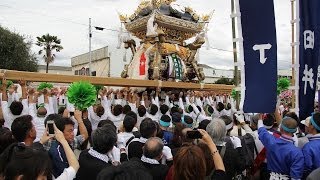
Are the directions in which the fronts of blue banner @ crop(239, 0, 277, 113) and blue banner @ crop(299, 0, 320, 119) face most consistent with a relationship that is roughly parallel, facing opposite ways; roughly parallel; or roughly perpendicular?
roughly parallel

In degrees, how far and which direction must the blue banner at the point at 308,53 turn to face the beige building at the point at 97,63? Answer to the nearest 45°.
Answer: approximately 135° to its right

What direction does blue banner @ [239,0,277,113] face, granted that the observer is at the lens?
facing the viewer

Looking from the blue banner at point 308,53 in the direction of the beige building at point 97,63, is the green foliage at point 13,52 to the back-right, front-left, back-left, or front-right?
front-left

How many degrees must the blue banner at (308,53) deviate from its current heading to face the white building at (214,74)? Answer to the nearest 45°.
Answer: approximately 180°

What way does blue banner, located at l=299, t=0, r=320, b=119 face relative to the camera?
toward the camera

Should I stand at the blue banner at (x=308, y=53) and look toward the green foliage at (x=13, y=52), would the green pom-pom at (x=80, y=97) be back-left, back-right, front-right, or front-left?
front-left

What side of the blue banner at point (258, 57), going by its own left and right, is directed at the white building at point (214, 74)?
back

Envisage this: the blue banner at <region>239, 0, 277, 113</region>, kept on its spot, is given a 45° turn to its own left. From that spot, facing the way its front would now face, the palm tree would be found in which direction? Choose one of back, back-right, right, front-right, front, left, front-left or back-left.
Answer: back

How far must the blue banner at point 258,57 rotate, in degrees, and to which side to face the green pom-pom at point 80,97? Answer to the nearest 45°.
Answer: approximately 90° to its right

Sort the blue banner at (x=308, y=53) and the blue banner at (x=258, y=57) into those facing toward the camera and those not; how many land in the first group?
2
